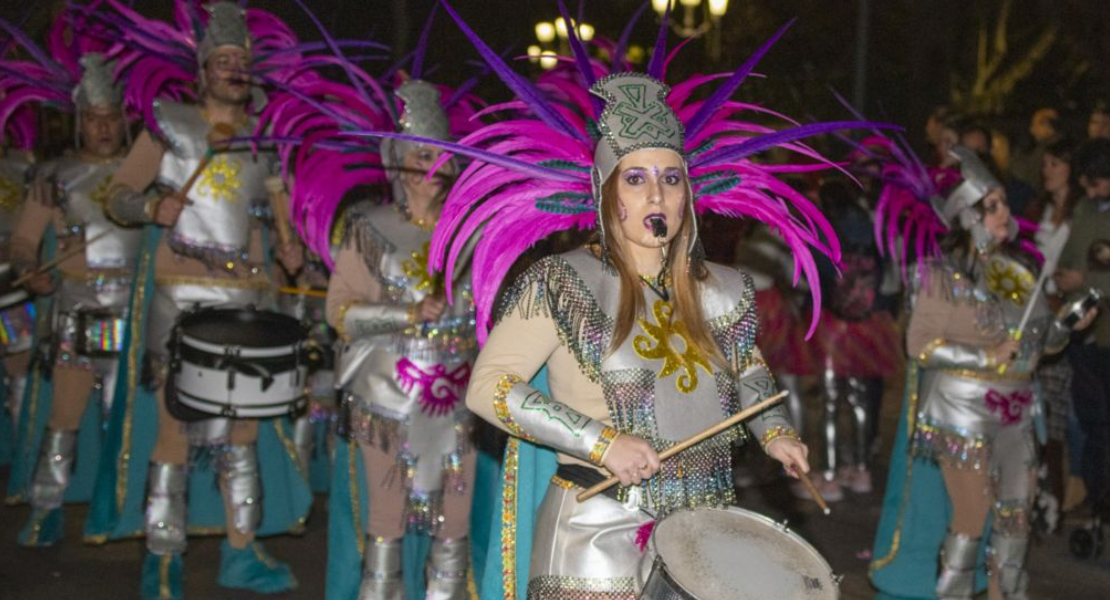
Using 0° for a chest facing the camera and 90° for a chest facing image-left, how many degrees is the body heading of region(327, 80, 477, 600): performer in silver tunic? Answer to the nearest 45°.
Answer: approximately 315°

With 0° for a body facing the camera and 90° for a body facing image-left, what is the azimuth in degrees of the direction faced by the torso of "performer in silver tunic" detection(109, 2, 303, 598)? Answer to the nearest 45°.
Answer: approximately 315°

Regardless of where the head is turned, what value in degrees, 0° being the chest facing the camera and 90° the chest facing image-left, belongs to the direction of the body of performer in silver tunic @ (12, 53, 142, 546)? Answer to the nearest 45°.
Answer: approximately 315°
